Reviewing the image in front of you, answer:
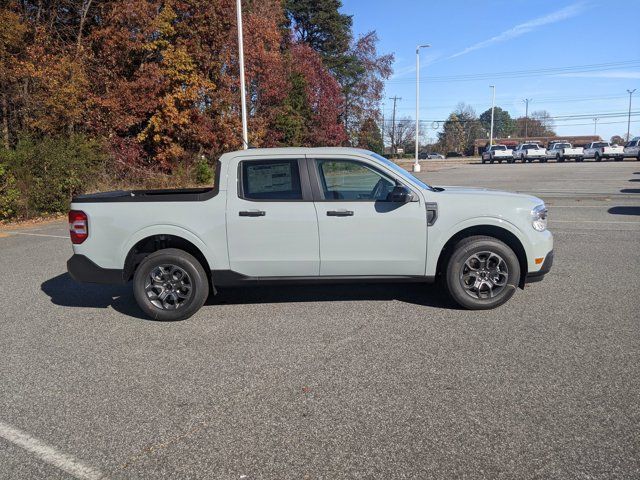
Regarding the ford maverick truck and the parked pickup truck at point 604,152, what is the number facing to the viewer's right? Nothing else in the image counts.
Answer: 1

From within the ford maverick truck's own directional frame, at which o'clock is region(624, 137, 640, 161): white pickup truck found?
The white pickup truck is roughly at 10 o'clock from the ford maverick truck.

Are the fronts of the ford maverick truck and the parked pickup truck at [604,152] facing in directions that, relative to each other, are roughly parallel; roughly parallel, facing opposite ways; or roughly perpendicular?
roughly perpendicular

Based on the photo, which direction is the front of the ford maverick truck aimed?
to the viewer's right

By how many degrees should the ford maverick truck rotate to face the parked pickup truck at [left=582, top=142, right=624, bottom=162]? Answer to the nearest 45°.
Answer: approximately 45° to its left
